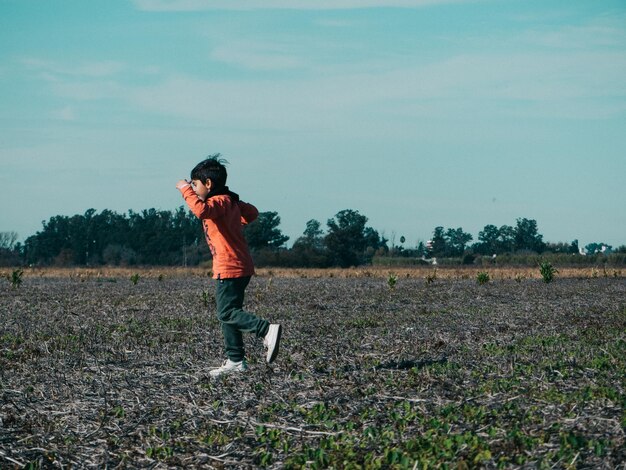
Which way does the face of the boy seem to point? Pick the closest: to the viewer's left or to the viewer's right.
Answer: to the viewer's left

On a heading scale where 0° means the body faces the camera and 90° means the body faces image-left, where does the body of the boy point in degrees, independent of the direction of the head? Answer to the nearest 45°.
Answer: approximately 90°
